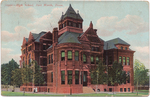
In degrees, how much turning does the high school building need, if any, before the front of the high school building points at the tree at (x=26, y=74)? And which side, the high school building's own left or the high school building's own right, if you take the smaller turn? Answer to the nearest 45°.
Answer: approximately 90° to the high school building's own right
